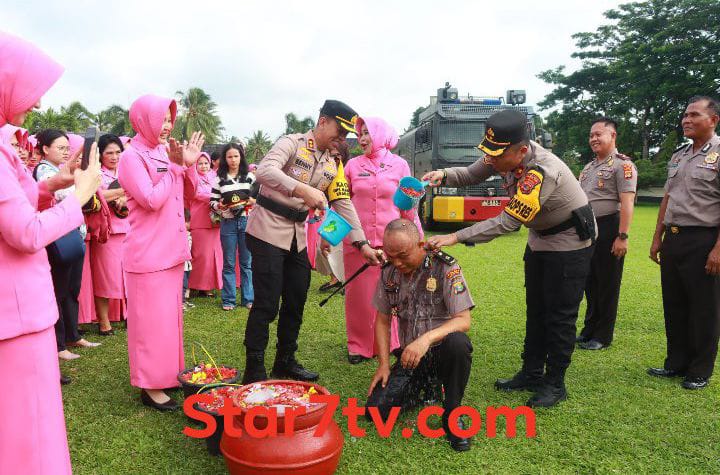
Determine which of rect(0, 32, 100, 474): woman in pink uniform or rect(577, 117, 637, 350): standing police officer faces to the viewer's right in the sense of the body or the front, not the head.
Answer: the woman in pink uniform

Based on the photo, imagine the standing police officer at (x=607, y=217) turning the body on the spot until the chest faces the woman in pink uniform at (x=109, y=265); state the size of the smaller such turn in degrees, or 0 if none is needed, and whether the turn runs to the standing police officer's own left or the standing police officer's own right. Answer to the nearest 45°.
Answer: approximately 45° to the standing police officer's own right

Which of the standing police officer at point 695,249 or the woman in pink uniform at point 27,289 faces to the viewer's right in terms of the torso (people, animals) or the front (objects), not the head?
the woman in pink uniform

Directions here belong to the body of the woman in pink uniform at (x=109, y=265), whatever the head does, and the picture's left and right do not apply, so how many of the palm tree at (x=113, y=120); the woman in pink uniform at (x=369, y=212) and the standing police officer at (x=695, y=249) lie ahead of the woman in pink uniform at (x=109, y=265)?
2

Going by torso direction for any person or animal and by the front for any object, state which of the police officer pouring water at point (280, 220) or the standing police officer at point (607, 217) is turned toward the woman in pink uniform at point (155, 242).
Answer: the standing police officer

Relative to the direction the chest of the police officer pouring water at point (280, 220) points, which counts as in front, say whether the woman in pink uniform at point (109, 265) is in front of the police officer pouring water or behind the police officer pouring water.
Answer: behind

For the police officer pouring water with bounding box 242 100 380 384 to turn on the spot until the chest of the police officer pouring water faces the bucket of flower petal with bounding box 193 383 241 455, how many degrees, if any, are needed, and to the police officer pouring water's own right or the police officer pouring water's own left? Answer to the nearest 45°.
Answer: approximately 45° to the police officer pouring water's own right

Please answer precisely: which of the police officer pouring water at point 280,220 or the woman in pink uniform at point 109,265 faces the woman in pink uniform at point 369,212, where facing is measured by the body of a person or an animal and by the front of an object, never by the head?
the woman in pink uniform at point 109,265

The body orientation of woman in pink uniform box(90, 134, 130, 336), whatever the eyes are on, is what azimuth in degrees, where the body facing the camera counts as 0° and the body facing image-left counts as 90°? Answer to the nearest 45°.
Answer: approximately 315°

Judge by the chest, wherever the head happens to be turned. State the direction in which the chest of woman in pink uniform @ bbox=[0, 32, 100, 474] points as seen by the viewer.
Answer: to the viewer's right

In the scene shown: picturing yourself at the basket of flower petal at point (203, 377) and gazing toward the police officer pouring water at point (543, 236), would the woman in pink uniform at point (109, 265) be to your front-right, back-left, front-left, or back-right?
back-left

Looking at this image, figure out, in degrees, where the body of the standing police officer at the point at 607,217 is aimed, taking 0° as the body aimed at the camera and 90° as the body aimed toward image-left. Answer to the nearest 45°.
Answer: approximately 45°
